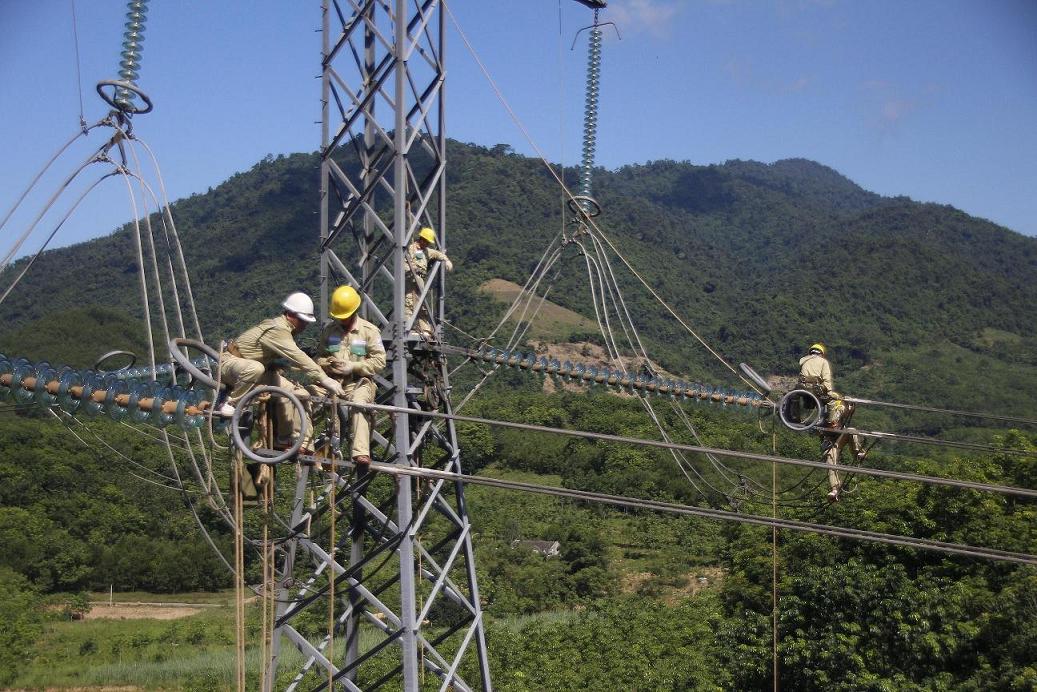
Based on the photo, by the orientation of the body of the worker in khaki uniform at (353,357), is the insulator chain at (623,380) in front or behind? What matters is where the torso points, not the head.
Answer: behind

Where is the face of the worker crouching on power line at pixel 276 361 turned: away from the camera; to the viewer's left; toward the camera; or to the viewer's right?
to the viewer's right

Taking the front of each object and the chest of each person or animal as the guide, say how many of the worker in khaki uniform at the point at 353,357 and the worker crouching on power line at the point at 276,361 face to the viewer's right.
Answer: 1

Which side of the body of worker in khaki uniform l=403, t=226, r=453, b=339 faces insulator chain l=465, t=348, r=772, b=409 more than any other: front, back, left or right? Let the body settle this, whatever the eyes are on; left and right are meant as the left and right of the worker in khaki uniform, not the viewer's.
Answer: left

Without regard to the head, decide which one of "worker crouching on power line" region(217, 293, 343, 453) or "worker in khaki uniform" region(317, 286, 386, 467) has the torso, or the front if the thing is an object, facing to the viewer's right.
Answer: the worker crouching on power line

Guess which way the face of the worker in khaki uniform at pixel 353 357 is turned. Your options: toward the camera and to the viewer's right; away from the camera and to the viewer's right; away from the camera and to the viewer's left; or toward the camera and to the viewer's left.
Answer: toward the camera and to the viewer's left

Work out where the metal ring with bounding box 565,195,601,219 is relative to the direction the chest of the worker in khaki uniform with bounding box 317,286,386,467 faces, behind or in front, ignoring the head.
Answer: behind

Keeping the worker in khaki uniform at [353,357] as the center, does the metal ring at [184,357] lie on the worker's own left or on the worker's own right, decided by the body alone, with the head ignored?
on the worker's own right

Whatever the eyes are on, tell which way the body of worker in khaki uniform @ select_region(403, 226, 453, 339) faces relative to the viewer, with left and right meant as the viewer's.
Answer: facing the viewer and to the right of the viewer

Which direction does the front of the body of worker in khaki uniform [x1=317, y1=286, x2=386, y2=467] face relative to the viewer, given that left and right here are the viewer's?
facing the viewer

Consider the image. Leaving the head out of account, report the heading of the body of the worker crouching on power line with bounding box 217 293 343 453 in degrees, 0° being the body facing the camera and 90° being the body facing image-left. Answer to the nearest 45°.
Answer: approximately 270°

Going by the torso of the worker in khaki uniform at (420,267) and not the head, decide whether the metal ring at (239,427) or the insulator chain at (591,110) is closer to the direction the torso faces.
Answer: the metal ring
